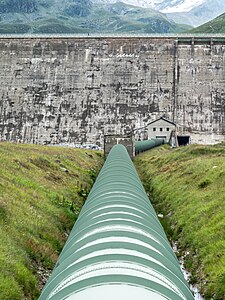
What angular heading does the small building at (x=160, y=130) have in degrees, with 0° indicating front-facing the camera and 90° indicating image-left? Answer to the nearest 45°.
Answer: approximately 0°

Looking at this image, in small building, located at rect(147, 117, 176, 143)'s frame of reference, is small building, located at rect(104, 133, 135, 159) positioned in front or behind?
in front
